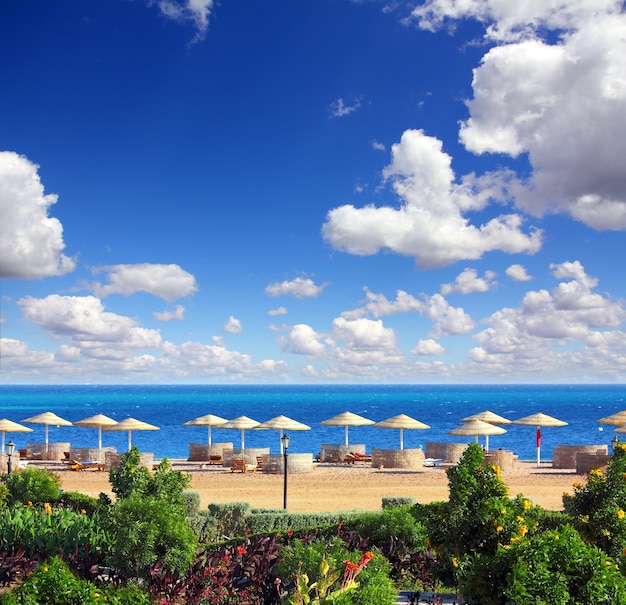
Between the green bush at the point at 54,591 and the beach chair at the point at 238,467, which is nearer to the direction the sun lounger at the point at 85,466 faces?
the beach chair

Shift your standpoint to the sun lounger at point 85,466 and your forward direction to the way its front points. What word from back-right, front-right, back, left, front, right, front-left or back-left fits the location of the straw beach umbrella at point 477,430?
front

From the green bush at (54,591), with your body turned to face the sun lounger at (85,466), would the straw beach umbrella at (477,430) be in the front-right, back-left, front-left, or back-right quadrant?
front-right

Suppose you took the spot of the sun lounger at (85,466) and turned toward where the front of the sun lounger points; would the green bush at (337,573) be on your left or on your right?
on your right

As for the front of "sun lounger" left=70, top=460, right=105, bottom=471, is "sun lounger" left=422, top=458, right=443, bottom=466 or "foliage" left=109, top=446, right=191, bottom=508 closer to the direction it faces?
the sun lounger

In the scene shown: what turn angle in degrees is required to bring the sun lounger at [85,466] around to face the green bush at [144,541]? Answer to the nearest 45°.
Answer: approximately 90° to its right

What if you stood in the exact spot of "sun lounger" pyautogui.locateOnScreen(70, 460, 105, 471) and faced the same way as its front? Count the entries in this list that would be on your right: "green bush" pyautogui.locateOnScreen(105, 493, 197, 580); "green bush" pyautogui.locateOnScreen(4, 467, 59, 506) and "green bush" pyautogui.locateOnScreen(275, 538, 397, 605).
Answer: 3

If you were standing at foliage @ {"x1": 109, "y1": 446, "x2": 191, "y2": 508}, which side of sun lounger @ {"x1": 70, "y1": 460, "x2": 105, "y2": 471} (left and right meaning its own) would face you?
right

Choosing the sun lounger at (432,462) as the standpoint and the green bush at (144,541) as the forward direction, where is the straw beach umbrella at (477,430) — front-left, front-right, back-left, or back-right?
back-left

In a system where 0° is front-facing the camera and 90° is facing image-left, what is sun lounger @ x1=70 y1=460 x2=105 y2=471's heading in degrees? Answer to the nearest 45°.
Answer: approximately 270°
